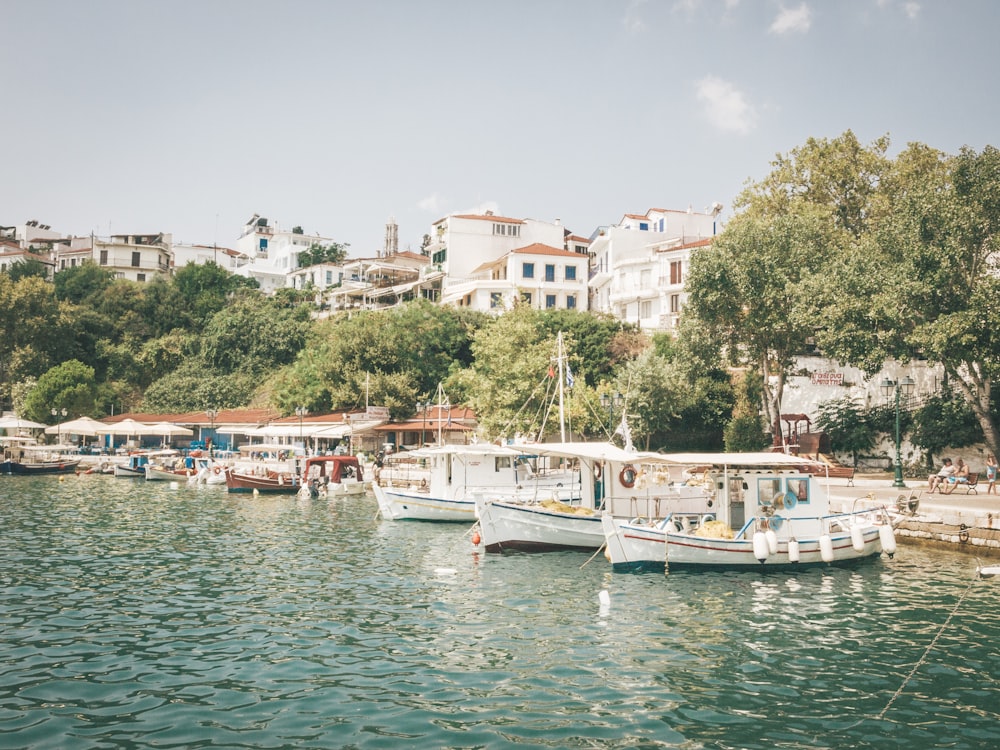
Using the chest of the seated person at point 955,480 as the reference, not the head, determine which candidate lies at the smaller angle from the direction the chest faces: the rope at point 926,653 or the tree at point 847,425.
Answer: the rope

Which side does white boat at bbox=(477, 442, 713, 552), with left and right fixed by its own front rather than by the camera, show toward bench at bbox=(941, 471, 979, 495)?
back

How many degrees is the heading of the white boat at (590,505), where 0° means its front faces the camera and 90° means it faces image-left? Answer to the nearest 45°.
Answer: approximately 45°

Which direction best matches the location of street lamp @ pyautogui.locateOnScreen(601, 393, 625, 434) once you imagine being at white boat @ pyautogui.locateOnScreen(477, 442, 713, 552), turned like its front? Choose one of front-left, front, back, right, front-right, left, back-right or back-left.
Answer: back-right

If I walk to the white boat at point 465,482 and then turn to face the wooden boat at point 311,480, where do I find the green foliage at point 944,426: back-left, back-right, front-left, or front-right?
back-right
